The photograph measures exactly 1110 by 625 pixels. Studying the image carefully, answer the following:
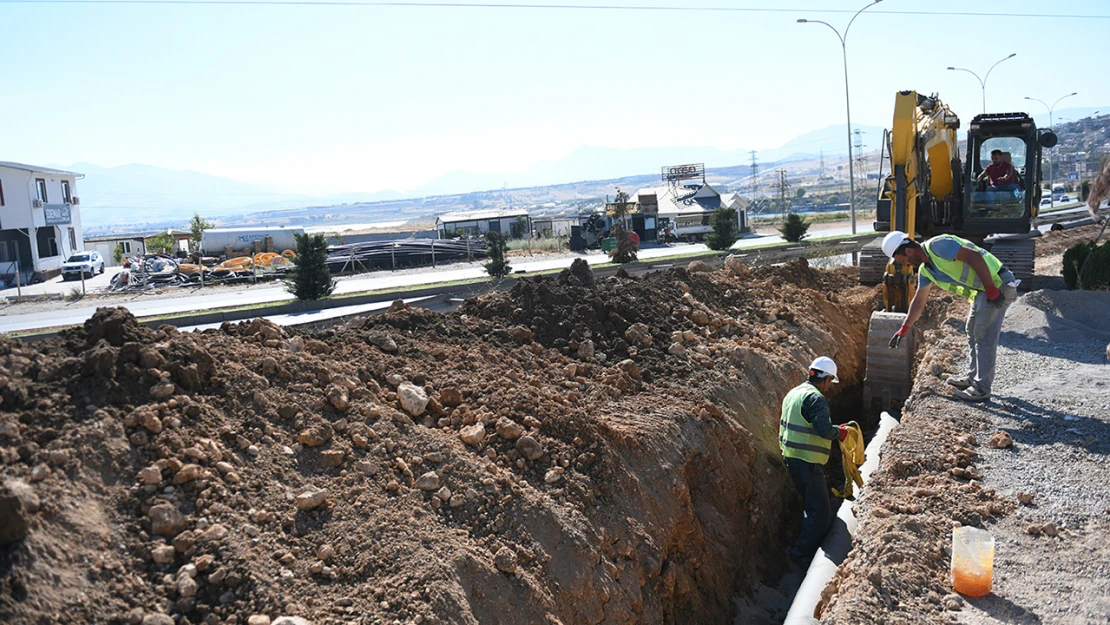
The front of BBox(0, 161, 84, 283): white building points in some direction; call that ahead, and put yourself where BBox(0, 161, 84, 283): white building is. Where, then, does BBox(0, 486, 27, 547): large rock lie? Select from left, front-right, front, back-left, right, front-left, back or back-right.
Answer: front-right

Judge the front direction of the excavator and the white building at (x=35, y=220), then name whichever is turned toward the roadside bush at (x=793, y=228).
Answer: the white building

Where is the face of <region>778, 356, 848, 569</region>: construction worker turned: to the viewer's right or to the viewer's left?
to the viewer's right

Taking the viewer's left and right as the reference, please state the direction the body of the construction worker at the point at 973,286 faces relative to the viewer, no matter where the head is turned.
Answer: facing to the left of the viewer

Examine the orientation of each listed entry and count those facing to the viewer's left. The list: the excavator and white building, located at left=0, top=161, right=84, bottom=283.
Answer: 0

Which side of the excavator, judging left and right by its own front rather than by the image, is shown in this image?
front

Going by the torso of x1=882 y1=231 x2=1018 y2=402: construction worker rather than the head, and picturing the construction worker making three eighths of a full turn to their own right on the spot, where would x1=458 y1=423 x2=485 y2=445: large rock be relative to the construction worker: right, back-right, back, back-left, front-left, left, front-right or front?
back

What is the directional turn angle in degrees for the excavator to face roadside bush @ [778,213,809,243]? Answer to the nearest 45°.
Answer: approximately 180°

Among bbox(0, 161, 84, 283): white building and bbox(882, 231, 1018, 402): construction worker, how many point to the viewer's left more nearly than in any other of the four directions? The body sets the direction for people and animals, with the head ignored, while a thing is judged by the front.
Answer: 1

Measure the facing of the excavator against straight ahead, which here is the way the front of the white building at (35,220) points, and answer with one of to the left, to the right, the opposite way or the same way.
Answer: to the right

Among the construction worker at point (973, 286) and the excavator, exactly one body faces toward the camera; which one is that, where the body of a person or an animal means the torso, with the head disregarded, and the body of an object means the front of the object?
the excavator

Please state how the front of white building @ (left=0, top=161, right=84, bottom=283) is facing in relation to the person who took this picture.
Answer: facing the viewer and to the right of the viewer

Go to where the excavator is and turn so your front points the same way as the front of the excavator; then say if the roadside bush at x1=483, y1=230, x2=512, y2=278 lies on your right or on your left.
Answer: on your right

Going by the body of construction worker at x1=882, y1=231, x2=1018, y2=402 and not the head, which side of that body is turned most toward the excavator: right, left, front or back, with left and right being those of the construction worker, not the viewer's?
right

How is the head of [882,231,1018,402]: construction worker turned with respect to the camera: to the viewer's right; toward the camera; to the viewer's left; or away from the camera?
to the viewer's left
